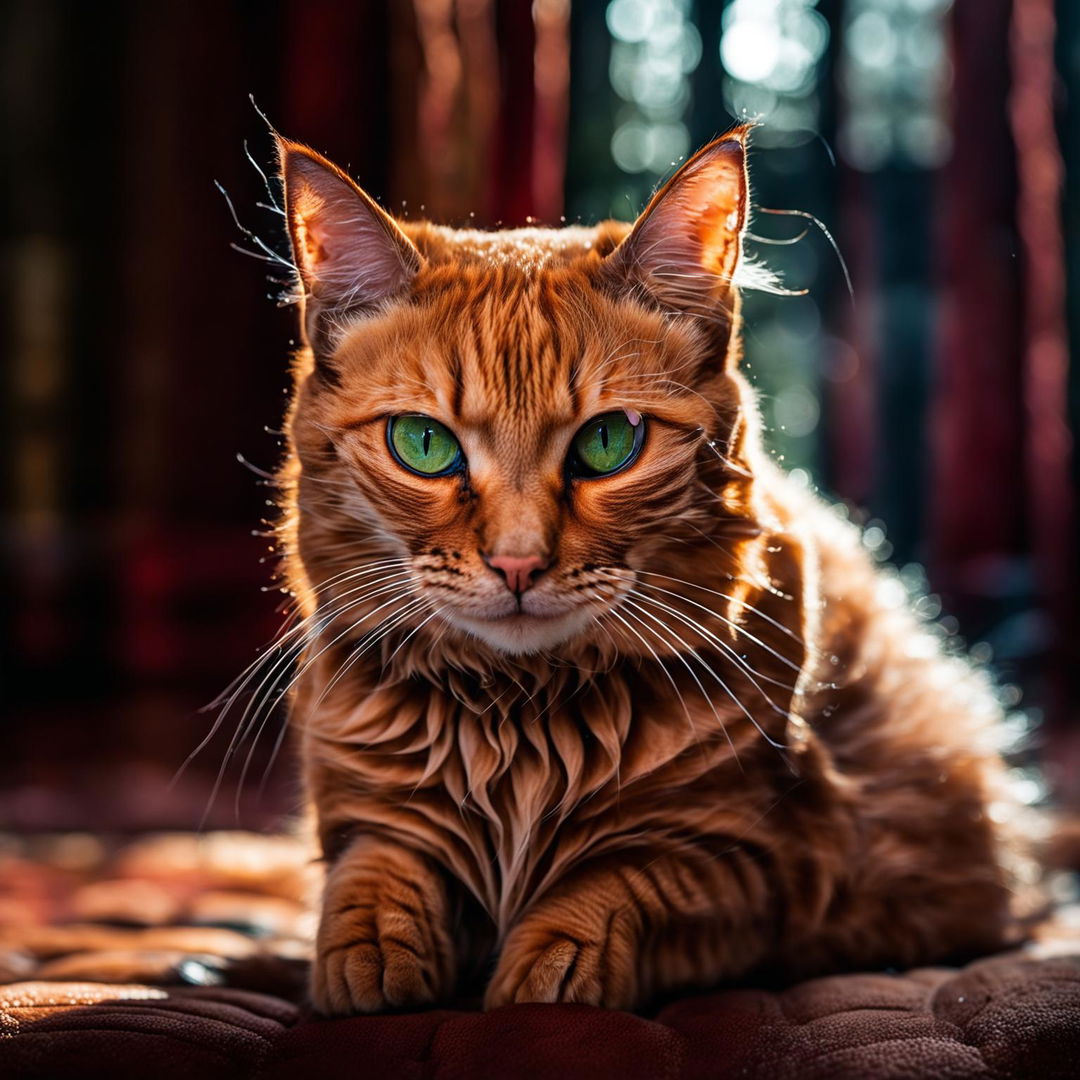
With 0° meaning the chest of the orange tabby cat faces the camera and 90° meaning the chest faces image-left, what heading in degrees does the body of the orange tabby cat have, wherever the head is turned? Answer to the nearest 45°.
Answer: approximately 45°
